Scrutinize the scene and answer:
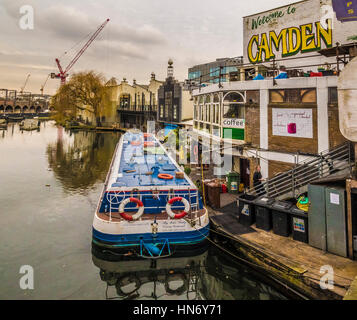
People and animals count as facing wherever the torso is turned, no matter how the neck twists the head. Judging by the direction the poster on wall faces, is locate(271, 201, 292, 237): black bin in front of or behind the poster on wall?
in front

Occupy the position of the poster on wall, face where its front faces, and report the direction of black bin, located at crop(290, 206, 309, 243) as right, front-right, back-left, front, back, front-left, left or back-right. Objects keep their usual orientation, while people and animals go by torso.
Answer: front

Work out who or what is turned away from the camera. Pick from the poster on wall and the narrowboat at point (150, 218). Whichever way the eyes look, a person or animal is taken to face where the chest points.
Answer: the narrowboat

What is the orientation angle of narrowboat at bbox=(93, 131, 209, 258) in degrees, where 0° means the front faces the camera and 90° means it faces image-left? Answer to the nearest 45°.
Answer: approximately 180°

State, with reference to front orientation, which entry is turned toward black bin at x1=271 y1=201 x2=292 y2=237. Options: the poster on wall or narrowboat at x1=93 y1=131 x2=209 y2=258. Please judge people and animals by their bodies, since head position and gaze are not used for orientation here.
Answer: the poster on wall

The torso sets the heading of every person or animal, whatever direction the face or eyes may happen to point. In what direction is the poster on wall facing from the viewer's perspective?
toward the camera
